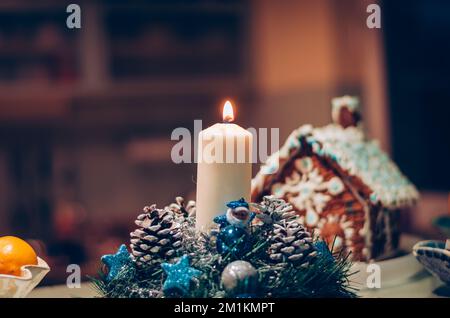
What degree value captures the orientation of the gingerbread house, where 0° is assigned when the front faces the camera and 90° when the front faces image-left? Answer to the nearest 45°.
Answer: approximately 45°
